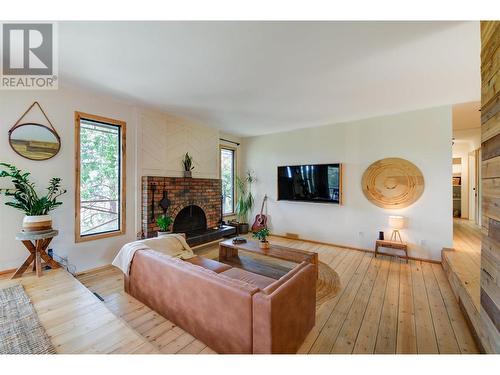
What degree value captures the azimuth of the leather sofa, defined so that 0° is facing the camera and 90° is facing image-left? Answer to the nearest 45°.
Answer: approximately 225°

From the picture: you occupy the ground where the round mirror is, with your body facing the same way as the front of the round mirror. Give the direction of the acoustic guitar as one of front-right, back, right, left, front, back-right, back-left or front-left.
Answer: left

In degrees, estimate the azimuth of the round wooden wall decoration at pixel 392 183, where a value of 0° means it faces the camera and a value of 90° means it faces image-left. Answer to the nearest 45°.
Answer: approximately 0°

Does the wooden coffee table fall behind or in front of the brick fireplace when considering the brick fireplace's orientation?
in front

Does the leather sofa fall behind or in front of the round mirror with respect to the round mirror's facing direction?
in front

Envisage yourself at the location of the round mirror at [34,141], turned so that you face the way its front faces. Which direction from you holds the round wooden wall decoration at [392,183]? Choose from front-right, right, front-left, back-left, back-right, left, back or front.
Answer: front-left

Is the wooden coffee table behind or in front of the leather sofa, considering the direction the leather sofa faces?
in front

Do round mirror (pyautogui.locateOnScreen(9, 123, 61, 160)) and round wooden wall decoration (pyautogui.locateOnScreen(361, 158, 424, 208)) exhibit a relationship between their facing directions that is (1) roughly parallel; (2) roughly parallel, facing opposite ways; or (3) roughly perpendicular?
roughly perpendicular

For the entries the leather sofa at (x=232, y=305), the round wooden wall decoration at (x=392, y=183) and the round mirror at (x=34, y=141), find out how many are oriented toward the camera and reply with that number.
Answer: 2

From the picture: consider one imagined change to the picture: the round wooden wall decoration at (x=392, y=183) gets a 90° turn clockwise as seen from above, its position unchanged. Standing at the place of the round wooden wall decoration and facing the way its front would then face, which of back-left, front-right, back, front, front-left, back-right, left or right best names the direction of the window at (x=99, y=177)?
front-left

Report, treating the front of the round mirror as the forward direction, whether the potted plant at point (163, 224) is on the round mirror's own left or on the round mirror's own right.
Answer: on the round mirror's own left

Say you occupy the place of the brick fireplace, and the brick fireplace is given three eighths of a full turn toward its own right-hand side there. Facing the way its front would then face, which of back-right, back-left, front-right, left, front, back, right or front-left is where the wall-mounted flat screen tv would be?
back

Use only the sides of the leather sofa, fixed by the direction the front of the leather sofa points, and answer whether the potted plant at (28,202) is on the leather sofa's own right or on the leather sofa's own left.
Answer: on the leather sofa's own left
